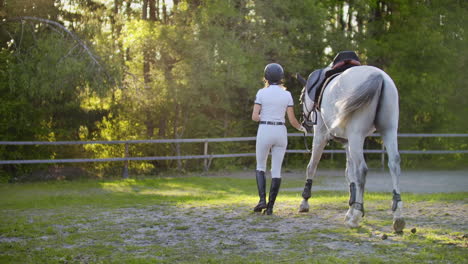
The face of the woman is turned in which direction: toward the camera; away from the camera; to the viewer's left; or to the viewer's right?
away from the camera

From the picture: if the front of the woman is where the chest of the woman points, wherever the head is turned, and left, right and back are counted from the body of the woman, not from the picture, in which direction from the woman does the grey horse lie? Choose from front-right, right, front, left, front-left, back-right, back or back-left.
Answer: back-right

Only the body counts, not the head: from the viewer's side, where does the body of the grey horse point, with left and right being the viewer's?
facing away from the viewer and to the left of the viewer

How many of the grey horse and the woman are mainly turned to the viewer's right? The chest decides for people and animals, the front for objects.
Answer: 0

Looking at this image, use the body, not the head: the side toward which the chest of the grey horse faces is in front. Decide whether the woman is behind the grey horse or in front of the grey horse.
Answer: in front

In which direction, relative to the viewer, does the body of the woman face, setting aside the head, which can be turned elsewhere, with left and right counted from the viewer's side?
facing away from the viewer
